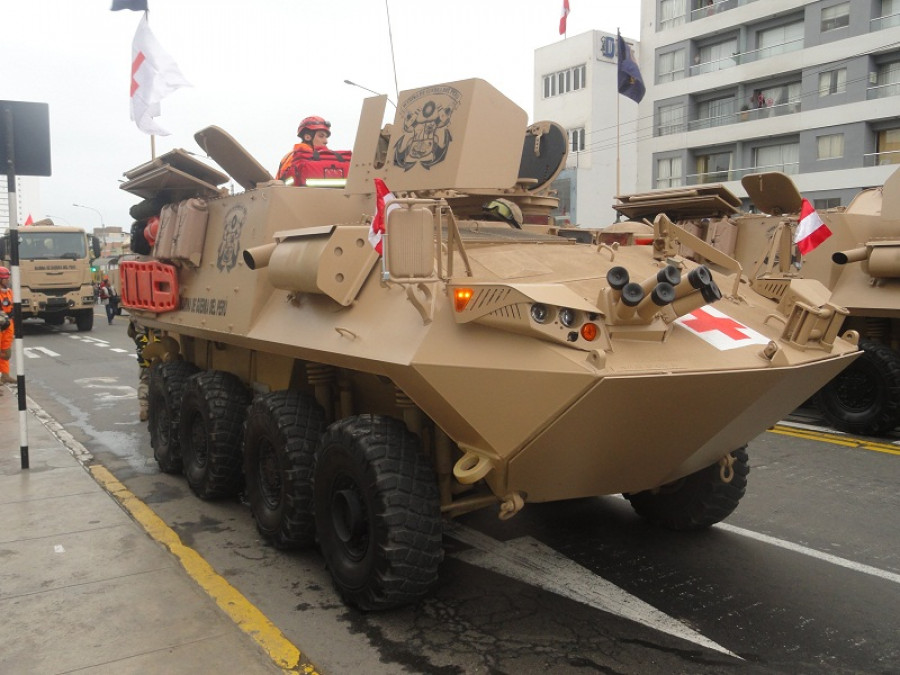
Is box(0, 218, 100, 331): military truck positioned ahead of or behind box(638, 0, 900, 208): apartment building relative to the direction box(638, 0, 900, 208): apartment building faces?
ahead

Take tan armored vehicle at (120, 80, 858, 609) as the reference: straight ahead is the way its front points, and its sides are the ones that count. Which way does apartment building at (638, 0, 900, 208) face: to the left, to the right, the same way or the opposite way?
to the right

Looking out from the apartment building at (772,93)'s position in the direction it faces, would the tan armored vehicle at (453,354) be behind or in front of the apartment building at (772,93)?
in front

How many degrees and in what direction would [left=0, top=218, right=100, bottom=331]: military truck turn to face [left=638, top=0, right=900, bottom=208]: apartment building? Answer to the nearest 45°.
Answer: approximately 90° to its left

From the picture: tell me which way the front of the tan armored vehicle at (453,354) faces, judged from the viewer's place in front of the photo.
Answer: facing the viewer and to the right of the viewer

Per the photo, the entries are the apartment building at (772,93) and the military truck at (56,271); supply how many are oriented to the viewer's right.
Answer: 0

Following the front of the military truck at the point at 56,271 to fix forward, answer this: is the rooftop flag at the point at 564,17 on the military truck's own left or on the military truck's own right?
on the military truck's own left

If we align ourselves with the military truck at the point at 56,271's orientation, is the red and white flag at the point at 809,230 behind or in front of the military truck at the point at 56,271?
in front

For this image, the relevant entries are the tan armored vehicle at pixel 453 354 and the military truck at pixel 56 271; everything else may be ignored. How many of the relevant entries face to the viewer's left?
0

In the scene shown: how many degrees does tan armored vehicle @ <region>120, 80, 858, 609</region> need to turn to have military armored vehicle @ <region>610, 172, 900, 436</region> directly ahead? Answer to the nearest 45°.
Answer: approximately 90° to its left

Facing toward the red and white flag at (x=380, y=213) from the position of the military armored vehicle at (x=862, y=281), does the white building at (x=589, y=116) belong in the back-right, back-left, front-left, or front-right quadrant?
back-right

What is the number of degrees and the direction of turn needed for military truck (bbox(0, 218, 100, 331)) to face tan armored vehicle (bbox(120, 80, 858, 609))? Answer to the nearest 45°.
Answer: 0° — it already faces it
